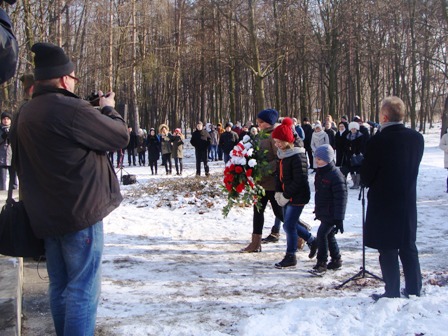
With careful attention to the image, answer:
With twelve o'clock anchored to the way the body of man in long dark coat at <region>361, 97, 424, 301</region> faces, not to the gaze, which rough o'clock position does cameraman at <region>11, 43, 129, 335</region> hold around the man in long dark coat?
The cameraman is roughly at 9 o'clock from the man in long dark coat.

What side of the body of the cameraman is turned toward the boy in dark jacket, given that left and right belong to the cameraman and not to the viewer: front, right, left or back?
front

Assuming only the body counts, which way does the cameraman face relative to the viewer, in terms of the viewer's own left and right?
facing away from the viewer and to the right of the viewer

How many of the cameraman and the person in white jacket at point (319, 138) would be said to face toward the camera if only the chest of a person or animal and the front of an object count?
1

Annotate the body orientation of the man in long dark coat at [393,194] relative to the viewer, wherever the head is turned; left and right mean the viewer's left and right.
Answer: facing away from the viewer and to the left of the viewer

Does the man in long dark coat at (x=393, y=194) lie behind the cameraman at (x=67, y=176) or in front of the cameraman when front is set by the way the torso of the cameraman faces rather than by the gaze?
in front

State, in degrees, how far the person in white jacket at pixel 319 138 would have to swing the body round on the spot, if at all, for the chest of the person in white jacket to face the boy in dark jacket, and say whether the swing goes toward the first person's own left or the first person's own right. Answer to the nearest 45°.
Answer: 0° — they already face them

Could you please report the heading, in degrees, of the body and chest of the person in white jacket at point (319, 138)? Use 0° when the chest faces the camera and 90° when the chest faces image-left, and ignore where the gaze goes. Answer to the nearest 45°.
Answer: approximately 0°

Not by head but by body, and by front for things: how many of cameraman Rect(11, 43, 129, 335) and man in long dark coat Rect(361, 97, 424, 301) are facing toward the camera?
0

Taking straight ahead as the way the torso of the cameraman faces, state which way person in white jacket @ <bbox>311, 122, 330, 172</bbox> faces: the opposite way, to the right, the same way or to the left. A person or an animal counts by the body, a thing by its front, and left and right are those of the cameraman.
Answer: the opposite way

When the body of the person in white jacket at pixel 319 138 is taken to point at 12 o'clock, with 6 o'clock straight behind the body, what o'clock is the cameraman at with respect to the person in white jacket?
The cameraman is roughly at 12 o'clock from the person in white jacket.

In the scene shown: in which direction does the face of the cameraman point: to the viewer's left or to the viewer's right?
to the viewer's right

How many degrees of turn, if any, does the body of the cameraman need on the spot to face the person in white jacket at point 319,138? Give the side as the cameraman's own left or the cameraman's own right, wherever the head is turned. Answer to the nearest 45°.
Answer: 0° — they already face them
